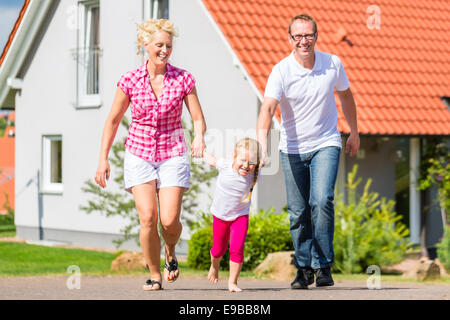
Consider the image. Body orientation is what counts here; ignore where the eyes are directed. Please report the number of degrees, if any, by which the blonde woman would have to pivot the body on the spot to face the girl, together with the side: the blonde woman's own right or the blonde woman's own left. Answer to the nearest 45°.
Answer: approximately 135° to the blonde woman's own left

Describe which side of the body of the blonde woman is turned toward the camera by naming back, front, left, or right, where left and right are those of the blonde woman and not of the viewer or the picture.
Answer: front

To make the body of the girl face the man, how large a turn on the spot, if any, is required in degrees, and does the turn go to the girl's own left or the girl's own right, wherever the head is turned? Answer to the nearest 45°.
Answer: approximately 45° to the girl's own left

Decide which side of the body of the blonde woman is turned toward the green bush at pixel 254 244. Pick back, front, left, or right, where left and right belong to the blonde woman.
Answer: back

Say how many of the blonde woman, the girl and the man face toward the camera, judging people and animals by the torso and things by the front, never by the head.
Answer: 3

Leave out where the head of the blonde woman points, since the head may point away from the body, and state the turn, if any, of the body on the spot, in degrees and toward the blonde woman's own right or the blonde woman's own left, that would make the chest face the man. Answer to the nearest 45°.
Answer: approximately 90° to the blonde woman's own left

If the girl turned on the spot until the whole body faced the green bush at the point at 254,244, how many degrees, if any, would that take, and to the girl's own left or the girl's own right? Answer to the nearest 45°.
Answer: approximately 180°

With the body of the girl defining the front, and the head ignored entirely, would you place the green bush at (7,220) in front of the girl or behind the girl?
behind

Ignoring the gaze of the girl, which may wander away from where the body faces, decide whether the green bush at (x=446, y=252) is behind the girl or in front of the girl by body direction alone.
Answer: behind

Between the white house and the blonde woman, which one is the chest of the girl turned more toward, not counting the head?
the blonde woman

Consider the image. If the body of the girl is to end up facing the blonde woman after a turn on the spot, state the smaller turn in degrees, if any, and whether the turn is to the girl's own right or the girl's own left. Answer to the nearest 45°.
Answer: approximately 45° to the girl's own right

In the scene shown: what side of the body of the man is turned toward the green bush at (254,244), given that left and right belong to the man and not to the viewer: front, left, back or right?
back
